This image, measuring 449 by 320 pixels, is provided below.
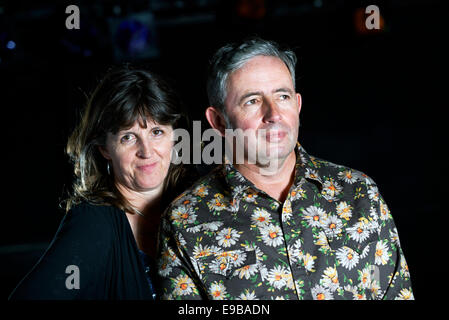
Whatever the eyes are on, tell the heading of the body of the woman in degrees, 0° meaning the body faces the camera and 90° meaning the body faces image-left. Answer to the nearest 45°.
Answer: approximately 315°

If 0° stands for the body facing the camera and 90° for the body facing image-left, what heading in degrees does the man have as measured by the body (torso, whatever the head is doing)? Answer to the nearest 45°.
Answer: approximately 0°

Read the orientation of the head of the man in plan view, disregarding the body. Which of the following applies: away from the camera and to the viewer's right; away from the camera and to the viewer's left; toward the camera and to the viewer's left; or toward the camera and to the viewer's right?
toward the camera and to the viewer's right

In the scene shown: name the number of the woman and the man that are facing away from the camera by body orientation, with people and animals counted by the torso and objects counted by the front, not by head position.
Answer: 0
